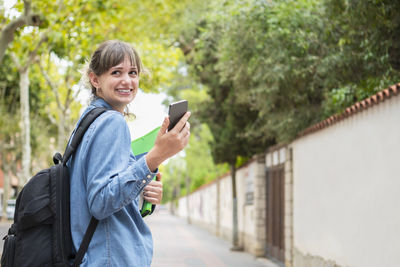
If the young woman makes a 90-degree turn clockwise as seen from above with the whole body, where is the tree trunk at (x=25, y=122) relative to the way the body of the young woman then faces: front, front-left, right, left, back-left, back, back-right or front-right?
back

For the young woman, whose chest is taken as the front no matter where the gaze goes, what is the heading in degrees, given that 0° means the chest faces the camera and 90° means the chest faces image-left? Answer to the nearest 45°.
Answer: approximately 270°
